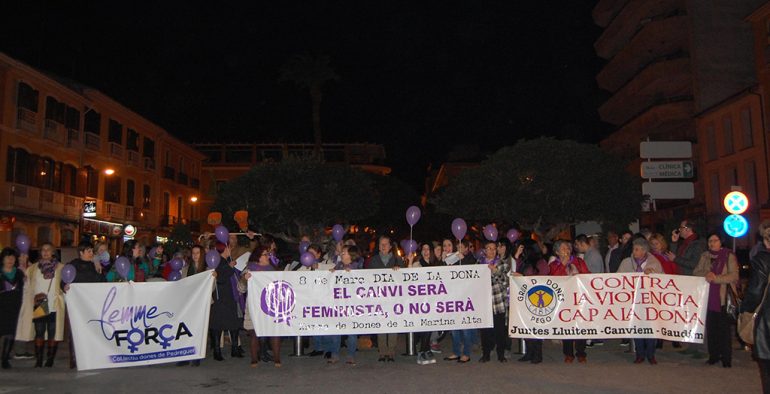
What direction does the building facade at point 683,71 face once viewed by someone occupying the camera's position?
facing the viewer and to the left of the viewer

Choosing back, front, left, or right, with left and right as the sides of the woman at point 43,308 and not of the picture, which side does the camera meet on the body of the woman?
front

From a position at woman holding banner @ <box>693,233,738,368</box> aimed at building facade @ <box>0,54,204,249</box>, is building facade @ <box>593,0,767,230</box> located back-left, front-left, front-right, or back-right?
front-right

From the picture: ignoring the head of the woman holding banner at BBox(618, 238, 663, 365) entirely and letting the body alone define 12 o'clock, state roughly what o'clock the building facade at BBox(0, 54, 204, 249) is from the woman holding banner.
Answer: The building facade is roughly at 4 o'clock from the woman holding banner.

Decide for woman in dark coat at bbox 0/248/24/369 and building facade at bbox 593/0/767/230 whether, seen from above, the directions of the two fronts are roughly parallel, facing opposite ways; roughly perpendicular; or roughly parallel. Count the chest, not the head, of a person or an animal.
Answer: roughly perpendicular

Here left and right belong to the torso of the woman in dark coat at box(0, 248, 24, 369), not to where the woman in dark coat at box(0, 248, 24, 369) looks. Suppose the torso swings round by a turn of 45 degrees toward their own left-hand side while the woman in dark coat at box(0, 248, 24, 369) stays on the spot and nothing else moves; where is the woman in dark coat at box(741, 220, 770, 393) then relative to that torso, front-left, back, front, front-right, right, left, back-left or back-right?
front

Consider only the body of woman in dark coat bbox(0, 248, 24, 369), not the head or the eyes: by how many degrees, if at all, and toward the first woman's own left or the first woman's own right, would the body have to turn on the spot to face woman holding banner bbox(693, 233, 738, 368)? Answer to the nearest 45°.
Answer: approximately 45° to the first woman's own left

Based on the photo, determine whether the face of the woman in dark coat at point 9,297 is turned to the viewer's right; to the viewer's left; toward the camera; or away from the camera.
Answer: toward the camera

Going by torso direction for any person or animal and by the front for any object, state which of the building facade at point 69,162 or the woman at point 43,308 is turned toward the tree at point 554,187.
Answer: the building facade

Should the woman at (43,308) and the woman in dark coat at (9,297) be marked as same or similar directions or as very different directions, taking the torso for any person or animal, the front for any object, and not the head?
same or similar directions

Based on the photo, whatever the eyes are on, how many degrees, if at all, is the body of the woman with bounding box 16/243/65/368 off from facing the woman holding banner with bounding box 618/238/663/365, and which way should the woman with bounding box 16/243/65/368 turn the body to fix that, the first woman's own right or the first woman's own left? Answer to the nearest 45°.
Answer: approximately 45° to the first woman's own left

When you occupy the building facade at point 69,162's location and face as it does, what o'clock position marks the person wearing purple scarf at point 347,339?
The person wearing purple scarf is roughly at 1 o'clock from the building facade.

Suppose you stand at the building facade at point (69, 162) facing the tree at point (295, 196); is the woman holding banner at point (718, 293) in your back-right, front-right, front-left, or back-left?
front-right

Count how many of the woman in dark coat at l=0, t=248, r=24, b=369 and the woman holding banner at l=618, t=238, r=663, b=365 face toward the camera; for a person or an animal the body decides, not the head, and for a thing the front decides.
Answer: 2

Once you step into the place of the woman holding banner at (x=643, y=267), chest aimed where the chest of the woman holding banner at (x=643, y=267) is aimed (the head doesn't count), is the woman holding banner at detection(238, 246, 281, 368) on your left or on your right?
on your right

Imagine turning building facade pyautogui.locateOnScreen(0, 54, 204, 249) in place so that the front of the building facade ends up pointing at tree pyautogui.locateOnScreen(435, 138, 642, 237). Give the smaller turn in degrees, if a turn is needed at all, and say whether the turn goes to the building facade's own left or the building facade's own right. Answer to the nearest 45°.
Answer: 0° — it already faces it

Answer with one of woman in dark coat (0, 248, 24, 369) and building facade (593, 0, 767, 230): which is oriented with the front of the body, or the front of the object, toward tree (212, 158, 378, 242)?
the building facade
